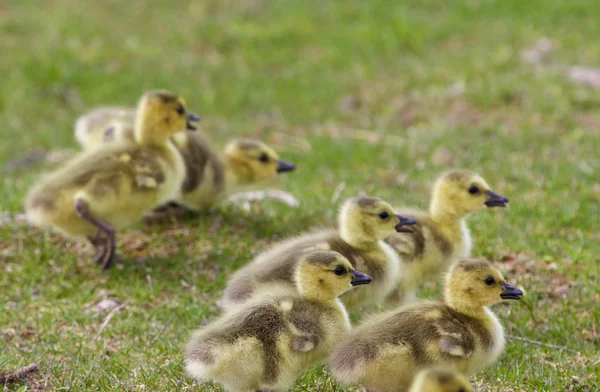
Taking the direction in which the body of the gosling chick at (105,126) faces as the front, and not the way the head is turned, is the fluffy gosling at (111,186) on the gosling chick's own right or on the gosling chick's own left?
on the gosling chick's own right

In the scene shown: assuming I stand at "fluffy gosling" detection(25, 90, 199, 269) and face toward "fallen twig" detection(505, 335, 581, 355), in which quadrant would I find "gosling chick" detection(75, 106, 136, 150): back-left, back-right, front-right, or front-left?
back-left

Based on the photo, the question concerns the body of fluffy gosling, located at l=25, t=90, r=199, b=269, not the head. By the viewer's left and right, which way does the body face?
facing to the right of the viewer

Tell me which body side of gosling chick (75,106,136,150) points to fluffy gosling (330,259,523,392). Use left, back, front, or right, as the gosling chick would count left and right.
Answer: right

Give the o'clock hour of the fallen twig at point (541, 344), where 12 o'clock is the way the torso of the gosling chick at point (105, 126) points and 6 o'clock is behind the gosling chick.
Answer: The fallen twig is roughly at 2 o'clock from the gosling chick.

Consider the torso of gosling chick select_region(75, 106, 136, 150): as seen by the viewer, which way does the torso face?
to the viewer's right

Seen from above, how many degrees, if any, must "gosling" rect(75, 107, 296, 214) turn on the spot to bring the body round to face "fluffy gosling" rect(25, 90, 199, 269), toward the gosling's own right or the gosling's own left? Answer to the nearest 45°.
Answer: approximately 135° to the gosling's own right

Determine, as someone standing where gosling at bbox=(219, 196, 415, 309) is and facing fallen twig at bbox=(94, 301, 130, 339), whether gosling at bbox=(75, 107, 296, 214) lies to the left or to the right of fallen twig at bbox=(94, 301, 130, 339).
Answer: right

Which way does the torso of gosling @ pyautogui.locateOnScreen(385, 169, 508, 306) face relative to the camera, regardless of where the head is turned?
to the viewer's right

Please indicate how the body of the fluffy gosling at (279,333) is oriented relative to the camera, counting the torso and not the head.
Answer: to the viewer's right

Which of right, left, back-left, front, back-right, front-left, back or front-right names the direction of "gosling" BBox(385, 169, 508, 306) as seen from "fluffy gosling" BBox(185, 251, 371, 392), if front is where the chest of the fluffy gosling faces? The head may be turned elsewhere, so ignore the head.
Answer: front-left

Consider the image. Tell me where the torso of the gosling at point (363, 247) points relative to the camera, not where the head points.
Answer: to the viewer's right

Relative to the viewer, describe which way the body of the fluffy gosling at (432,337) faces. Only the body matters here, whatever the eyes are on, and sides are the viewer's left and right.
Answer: facing to the right of the viewer
